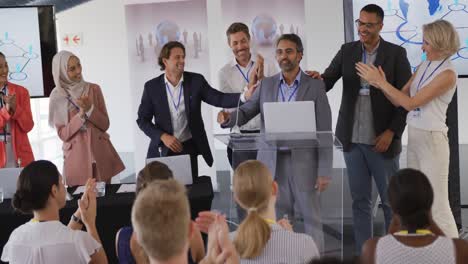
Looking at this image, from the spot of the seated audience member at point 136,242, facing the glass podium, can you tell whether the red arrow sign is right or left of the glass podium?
left

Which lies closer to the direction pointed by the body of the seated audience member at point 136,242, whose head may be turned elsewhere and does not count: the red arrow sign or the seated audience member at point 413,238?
the red arrow sign

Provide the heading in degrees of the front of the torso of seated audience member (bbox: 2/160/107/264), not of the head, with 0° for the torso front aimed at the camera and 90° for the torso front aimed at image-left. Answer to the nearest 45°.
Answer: approximately 225°

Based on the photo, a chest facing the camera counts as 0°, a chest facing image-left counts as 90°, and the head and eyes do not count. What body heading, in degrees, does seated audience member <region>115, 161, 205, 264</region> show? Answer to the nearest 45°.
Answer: approximately 180°

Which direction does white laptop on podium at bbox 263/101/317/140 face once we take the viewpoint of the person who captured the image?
facing away from the viewer

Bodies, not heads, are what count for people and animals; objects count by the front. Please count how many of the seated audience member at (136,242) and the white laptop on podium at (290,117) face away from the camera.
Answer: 2

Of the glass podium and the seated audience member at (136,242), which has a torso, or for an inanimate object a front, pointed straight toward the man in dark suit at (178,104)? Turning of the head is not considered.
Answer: the seated audience member

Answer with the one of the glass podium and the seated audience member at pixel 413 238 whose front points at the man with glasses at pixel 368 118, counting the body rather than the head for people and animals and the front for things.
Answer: the seated audience member

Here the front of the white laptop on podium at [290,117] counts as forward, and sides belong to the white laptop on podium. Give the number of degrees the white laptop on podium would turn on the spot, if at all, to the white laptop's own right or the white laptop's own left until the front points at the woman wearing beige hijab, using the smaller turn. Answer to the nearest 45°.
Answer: approximately 45° to the white laptop's own left

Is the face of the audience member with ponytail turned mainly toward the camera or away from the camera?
away from the camera

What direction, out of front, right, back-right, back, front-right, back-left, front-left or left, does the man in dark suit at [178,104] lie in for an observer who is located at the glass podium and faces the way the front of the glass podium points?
back-right

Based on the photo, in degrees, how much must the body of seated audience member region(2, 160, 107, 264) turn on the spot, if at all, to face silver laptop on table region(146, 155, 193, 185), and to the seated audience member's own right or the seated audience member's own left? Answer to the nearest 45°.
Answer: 0° — they already face it

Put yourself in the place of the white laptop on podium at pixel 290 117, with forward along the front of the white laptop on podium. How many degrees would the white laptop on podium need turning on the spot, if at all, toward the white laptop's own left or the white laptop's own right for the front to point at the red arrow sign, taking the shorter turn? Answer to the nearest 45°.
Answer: approximately 45° to the white laptop's own left

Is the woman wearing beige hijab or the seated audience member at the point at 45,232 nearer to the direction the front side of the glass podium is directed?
the seated audience member

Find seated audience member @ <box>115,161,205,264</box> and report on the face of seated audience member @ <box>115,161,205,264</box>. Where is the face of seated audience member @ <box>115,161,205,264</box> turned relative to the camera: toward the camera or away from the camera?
away from the camera
